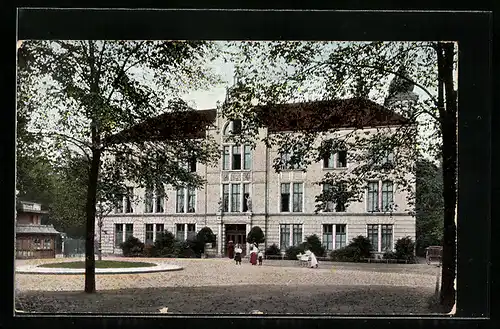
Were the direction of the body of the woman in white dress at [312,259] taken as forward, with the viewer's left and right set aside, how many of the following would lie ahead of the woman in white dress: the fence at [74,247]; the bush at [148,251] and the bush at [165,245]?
3

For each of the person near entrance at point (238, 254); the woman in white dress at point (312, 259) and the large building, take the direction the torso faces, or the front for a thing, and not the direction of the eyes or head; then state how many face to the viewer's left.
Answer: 1

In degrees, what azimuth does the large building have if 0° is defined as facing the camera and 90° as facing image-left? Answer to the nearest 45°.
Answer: approximately 0°

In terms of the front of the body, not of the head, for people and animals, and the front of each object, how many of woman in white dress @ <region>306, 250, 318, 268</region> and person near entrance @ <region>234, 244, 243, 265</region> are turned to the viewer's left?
1

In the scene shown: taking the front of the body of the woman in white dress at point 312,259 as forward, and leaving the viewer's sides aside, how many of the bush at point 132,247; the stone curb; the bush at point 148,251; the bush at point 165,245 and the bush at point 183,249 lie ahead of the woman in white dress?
5

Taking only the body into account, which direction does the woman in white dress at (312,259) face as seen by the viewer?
to the viewer's left

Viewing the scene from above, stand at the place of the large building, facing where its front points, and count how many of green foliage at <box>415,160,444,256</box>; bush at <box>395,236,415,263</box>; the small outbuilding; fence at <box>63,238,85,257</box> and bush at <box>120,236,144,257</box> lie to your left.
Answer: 2

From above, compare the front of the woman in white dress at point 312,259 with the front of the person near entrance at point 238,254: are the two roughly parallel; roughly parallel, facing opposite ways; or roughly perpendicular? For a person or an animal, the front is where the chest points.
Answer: roughly perpendicular

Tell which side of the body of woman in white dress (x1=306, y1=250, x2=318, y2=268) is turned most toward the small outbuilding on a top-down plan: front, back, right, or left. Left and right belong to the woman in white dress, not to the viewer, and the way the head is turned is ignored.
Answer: front

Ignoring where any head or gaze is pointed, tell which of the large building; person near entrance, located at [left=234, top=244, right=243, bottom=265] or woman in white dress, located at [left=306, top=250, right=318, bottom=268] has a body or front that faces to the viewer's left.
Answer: the woman in white dress

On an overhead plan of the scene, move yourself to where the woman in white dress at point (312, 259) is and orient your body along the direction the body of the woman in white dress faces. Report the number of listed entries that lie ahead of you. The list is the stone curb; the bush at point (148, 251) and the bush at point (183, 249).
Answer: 3

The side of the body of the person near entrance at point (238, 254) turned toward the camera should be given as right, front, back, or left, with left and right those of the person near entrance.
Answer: front

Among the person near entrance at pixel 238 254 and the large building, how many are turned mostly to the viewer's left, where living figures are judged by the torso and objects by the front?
0
